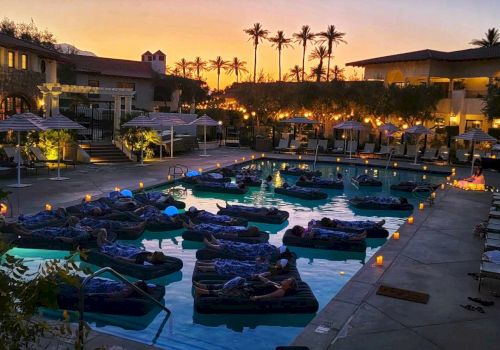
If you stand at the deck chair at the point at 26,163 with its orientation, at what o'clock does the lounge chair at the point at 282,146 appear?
The lounge chair is roughly at 11 o'clock from the deck chair.

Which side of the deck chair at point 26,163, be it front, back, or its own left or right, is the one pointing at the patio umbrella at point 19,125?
right

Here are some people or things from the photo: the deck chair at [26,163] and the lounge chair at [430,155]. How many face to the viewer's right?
1

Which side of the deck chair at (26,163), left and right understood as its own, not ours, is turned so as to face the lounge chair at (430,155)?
front

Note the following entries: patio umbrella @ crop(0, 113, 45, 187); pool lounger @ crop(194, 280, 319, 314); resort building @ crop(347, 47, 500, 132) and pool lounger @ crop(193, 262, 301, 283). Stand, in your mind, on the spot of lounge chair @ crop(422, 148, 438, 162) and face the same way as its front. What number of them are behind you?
1

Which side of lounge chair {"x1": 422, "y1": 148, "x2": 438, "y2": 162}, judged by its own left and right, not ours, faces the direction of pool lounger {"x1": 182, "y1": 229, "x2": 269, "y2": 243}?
front

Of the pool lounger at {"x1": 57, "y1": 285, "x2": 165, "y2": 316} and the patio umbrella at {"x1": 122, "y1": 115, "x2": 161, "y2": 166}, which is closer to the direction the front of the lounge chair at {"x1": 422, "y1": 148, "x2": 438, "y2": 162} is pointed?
the pool lounger

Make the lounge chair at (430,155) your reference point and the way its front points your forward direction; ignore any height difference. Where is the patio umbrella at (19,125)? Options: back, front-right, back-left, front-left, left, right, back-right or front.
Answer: front-right

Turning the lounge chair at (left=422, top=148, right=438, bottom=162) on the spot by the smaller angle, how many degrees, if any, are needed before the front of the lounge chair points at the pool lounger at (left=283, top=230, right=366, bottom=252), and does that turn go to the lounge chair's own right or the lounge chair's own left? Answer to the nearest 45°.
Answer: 0° — it already faces it

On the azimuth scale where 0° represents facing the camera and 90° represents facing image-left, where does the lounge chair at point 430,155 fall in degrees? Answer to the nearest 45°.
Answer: approximately 0°

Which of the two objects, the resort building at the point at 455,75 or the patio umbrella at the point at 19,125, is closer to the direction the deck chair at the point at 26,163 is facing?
the resort building

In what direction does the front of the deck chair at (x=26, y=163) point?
to the viewer's right

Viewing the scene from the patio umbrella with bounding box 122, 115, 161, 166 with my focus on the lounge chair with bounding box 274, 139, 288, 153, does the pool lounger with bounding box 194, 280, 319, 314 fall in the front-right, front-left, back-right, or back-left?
back-right

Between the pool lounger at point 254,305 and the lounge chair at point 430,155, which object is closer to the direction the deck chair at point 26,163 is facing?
the lounge chair
